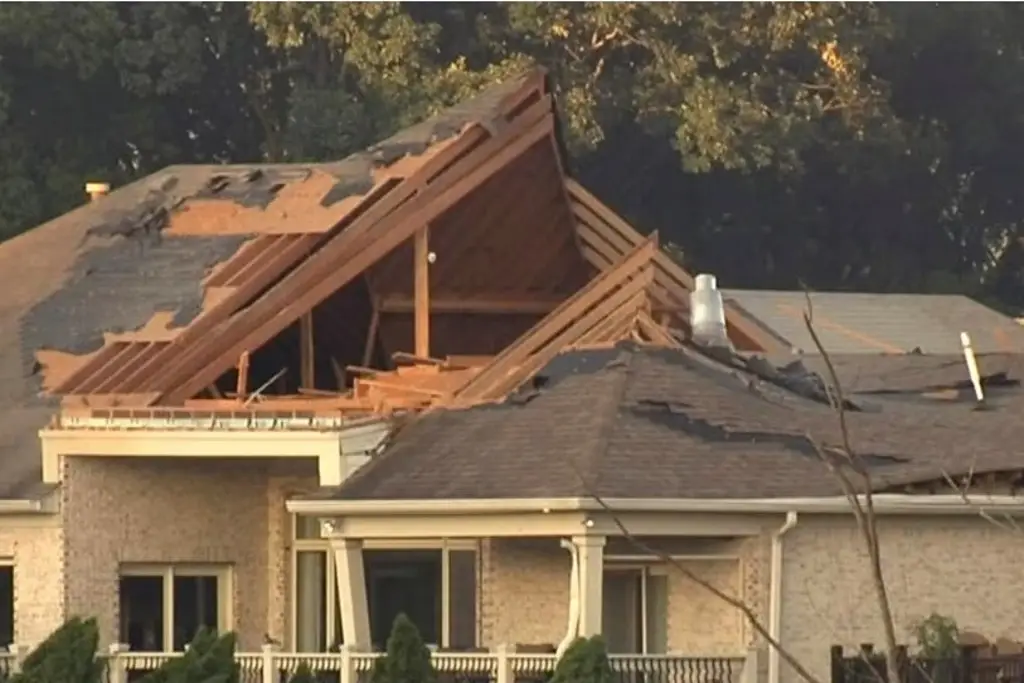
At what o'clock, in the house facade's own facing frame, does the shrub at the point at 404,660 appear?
The shrub is roughly at 12 o'clock from the house facade.

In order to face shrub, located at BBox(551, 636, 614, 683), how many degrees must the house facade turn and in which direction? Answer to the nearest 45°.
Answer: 0° — it already faces it

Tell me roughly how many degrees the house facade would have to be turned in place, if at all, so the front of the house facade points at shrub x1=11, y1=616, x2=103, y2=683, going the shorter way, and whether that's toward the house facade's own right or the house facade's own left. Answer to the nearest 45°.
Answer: approximately 45° to the house facade's own right

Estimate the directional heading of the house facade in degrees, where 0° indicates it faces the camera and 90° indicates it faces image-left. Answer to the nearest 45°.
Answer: approximately 0°

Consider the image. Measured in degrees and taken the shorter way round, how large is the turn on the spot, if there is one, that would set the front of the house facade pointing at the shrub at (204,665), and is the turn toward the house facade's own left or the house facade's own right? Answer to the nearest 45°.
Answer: approximately 45° to the house facade's own right
